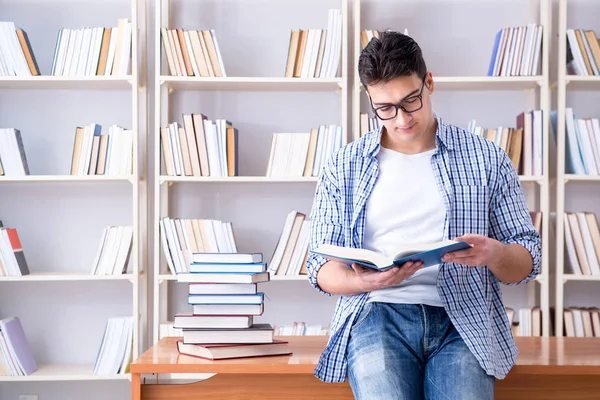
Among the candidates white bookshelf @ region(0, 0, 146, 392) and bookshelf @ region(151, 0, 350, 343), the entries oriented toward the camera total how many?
2

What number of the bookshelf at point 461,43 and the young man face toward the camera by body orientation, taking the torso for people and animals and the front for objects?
2

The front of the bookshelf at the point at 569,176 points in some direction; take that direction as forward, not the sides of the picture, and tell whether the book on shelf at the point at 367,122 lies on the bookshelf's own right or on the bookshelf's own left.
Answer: on the bookshelf's own right

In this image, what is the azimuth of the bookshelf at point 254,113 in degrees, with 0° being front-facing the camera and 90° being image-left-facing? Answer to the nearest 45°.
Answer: approximately 0°

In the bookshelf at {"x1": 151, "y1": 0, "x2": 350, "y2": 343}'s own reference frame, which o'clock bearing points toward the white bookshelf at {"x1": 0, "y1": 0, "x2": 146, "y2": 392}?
The white bookshelf is roughly at 3 o'clock from the bookshelf.

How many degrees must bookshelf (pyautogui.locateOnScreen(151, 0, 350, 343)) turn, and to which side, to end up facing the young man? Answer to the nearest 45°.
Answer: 0° — it already faces them
